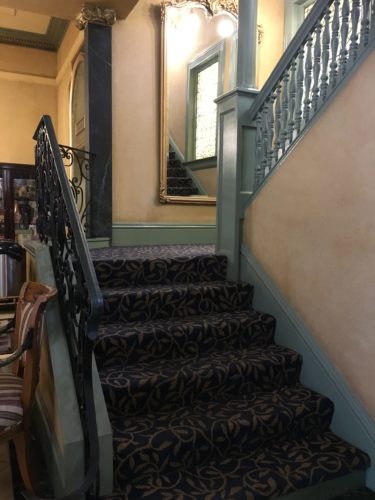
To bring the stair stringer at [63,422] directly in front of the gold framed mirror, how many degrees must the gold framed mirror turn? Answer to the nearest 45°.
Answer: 0° — it already faces it

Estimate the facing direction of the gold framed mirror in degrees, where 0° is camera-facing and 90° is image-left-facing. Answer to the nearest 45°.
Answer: approximately 0°

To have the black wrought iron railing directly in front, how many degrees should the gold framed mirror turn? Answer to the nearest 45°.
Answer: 0° — it already faces it
